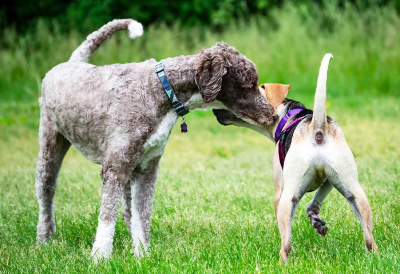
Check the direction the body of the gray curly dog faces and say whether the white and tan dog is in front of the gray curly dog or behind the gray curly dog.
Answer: in front

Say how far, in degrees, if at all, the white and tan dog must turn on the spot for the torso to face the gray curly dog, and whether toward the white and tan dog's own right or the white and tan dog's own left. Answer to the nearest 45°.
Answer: approximately 45° to the white and tan dog's own left

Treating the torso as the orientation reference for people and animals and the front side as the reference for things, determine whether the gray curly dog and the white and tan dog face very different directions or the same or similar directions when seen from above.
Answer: very different directions

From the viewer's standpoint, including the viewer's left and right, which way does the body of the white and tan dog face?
facing away from the viewer and to the left of the viewer

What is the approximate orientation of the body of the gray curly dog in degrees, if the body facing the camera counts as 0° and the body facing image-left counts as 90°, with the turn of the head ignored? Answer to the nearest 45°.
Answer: approximately 315°
